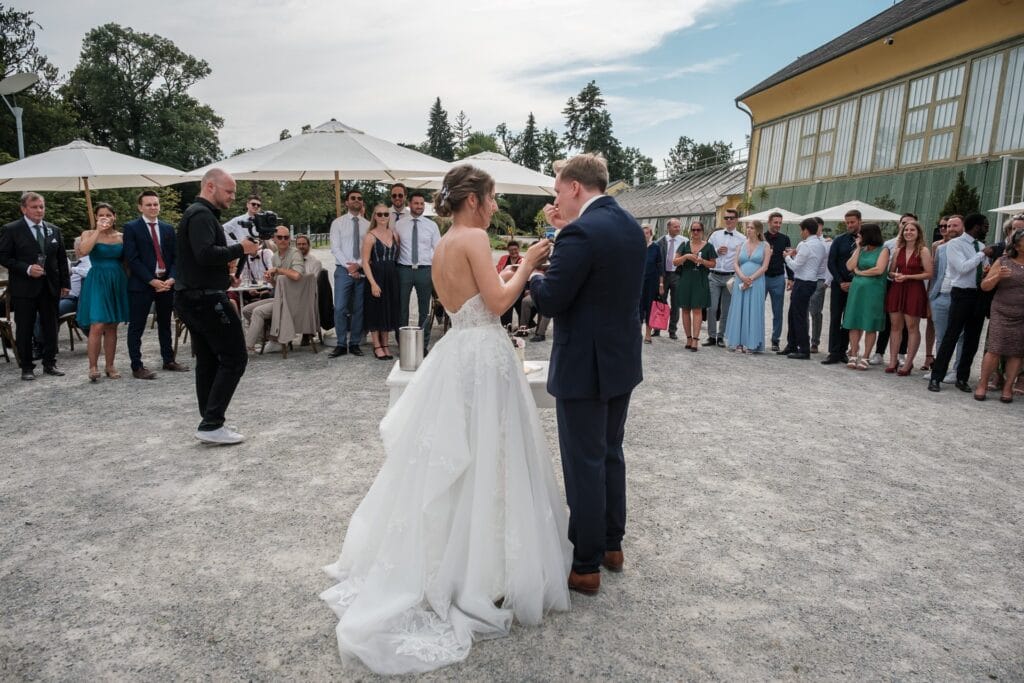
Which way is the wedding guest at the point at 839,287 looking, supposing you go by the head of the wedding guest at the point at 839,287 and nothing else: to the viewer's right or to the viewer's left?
to the viewer's left

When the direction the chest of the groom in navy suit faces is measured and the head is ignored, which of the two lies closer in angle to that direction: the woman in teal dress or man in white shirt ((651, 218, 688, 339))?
the woman in teal dress

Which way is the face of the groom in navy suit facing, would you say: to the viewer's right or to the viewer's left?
to the viewer's left

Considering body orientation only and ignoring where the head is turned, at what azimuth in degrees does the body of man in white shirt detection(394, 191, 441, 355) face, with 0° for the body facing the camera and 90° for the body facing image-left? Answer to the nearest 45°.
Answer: approximately 0°

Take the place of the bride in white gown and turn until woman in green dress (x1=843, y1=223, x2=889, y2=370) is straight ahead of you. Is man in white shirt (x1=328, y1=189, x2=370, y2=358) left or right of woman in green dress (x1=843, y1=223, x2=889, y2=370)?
left

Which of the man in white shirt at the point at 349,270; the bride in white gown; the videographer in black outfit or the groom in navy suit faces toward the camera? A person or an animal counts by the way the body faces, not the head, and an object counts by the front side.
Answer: the man in white shirt

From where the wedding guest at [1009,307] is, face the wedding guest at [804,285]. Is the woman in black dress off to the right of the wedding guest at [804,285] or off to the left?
left
